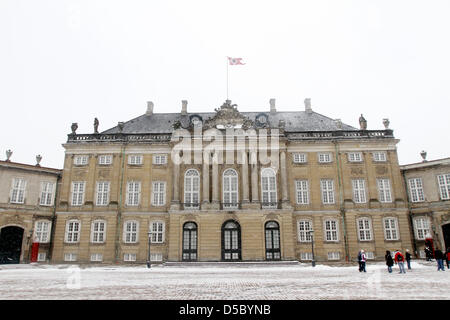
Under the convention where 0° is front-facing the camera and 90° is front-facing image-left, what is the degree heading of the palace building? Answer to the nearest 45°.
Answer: approximately 0°
